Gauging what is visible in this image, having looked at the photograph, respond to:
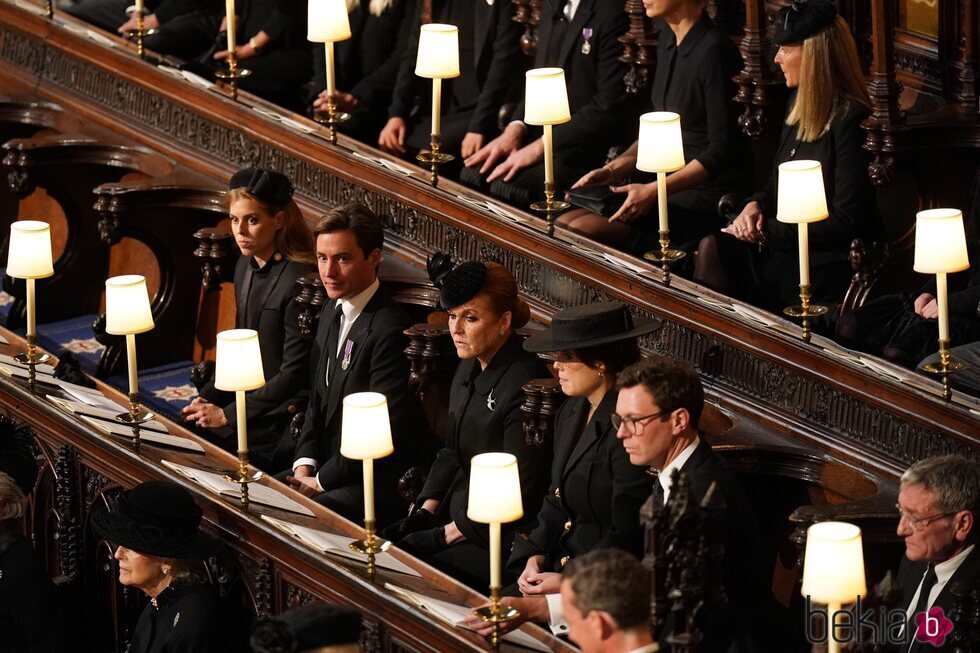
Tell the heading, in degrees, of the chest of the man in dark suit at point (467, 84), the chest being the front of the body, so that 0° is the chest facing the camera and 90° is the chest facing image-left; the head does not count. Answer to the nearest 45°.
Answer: approximately 45°

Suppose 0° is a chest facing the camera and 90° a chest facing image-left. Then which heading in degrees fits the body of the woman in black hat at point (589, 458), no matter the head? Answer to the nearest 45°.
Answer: approximately 45°

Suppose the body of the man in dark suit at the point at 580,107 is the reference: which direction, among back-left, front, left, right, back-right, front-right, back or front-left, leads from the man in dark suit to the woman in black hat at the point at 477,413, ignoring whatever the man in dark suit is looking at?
front-left

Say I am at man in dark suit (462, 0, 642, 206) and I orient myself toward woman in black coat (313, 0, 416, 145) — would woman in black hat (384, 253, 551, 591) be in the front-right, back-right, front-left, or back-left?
back-left

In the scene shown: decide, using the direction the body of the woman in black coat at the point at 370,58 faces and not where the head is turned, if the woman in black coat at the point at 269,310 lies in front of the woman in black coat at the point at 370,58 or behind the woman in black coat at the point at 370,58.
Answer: in front

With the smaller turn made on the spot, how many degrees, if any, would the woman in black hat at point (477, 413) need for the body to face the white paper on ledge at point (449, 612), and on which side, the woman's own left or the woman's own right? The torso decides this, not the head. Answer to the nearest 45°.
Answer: approximately 45° to the woman's own left

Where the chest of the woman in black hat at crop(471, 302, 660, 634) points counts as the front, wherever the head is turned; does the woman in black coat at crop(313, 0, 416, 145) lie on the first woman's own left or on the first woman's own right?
on the first woman's own right

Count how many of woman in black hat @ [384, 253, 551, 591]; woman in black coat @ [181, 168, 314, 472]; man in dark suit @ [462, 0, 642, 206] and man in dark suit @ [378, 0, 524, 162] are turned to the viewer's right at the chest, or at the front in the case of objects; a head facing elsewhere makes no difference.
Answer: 0

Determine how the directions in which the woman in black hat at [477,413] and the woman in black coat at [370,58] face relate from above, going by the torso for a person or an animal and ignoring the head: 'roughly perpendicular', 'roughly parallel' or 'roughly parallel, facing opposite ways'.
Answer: roughly parallel

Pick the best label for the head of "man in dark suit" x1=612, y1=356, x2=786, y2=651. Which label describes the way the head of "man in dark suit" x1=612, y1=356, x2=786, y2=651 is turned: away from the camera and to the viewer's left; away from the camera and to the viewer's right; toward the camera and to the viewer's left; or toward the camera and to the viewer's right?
toward the camera and to the viewer's left

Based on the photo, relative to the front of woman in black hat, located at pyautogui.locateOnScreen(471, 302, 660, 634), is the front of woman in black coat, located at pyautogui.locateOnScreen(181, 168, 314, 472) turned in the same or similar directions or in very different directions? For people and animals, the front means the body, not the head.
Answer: same or similar directions

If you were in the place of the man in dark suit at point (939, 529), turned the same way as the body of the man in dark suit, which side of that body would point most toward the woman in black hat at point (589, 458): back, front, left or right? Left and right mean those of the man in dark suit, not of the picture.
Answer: right
